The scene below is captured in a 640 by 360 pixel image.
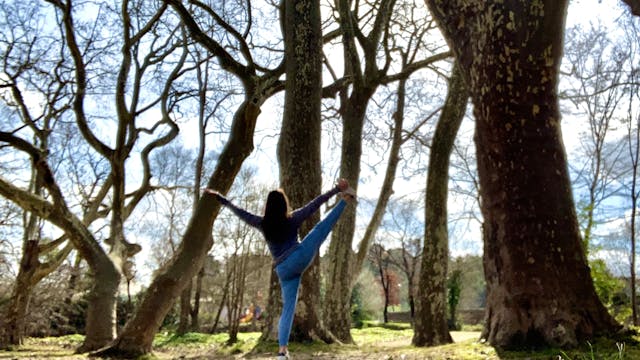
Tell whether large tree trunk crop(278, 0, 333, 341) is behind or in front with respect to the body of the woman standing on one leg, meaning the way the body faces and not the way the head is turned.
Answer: in front

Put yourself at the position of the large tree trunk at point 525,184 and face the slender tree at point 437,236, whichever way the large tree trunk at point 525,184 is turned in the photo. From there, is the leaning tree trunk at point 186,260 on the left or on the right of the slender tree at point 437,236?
left

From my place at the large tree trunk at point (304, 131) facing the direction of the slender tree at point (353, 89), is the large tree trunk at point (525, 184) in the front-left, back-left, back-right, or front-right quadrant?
back-right

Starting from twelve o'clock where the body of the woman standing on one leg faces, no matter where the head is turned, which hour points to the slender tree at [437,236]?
The slender tree is roughly at 1 o'clock from the woman standing on one leg.

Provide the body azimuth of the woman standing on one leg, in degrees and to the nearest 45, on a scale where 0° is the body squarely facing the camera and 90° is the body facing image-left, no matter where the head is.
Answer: approximately 180°

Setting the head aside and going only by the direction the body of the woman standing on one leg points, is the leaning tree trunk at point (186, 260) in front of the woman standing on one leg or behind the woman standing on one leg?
in front

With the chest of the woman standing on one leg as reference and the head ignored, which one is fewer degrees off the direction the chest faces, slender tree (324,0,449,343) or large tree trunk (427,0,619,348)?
the slender tree

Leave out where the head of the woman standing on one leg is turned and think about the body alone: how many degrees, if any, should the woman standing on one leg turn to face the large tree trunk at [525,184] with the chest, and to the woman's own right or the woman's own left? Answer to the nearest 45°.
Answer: approximately 90° to the woman's own right
